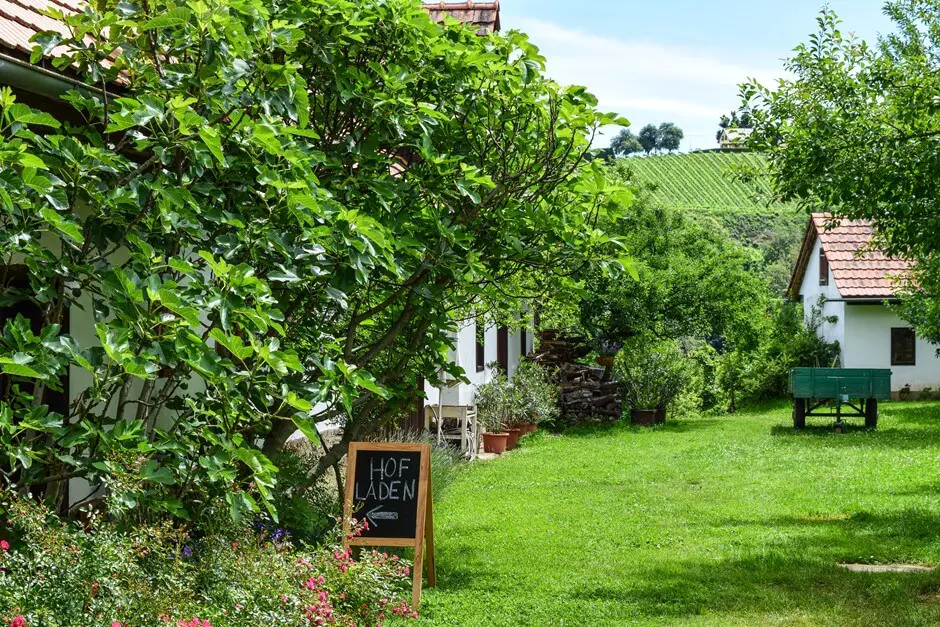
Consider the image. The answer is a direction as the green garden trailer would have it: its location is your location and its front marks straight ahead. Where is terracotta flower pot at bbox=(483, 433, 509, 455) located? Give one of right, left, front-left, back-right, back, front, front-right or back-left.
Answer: front-right

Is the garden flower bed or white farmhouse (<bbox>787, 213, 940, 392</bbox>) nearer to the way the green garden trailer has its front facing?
the garden flower bed

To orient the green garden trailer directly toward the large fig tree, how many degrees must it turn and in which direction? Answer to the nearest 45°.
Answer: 0° — it already faces it

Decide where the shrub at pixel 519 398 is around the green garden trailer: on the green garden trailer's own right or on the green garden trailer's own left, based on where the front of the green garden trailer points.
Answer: on the green garden trailer's own right

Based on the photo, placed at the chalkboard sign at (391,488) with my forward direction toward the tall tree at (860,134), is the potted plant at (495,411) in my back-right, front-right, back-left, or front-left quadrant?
front-left

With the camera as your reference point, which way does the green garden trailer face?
facing the viewer

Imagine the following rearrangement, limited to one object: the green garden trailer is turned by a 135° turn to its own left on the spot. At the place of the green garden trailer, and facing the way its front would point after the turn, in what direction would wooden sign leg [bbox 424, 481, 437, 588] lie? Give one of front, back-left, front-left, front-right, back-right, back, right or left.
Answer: back-right

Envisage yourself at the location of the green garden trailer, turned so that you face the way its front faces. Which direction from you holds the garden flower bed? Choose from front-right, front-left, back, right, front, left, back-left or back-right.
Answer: front

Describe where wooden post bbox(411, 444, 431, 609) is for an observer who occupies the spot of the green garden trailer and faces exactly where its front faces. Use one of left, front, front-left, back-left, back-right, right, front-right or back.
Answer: front
